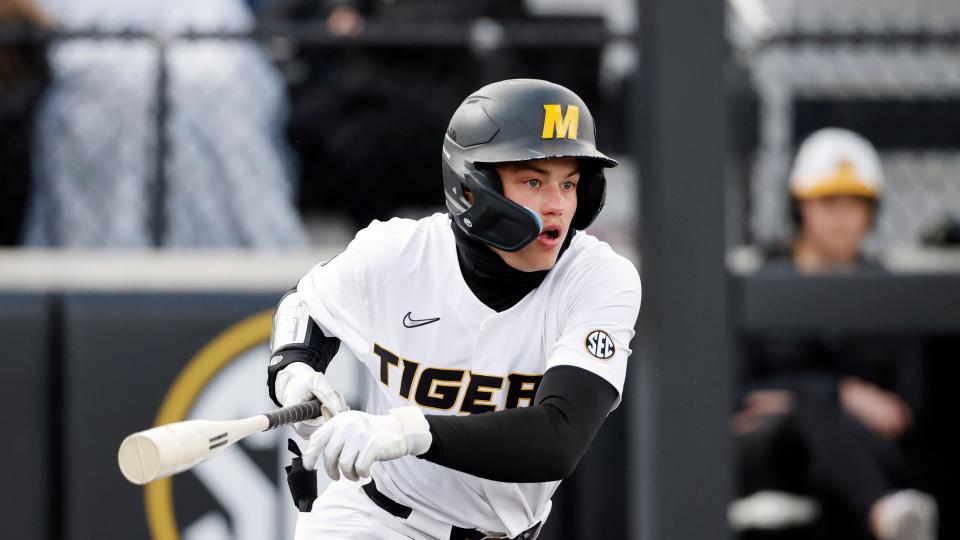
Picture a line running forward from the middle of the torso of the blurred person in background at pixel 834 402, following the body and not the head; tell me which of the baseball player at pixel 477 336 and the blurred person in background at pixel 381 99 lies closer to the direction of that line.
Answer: the baseball player

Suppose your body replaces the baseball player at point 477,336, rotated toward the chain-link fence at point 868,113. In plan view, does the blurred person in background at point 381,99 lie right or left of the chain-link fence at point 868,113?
left

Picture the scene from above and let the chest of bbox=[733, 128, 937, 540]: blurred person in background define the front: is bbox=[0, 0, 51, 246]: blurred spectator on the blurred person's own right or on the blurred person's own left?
on the blurred person's own right

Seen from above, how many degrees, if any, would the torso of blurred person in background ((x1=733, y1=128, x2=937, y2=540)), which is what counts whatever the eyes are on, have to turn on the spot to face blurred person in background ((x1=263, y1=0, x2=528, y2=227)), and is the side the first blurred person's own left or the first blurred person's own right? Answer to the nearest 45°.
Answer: approximately 90° to the first blurred person's own right

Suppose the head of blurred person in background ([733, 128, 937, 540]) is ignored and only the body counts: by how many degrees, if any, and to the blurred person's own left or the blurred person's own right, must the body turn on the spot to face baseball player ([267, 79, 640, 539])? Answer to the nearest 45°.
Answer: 0° — they already face them

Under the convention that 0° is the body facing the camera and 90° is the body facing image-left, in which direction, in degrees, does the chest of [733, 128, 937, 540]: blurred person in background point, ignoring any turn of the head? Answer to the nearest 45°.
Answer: approximately 0°

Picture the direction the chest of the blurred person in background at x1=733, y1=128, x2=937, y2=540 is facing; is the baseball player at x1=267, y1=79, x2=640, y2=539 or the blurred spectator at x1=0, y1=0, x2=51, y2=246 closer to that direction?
the baseball player
